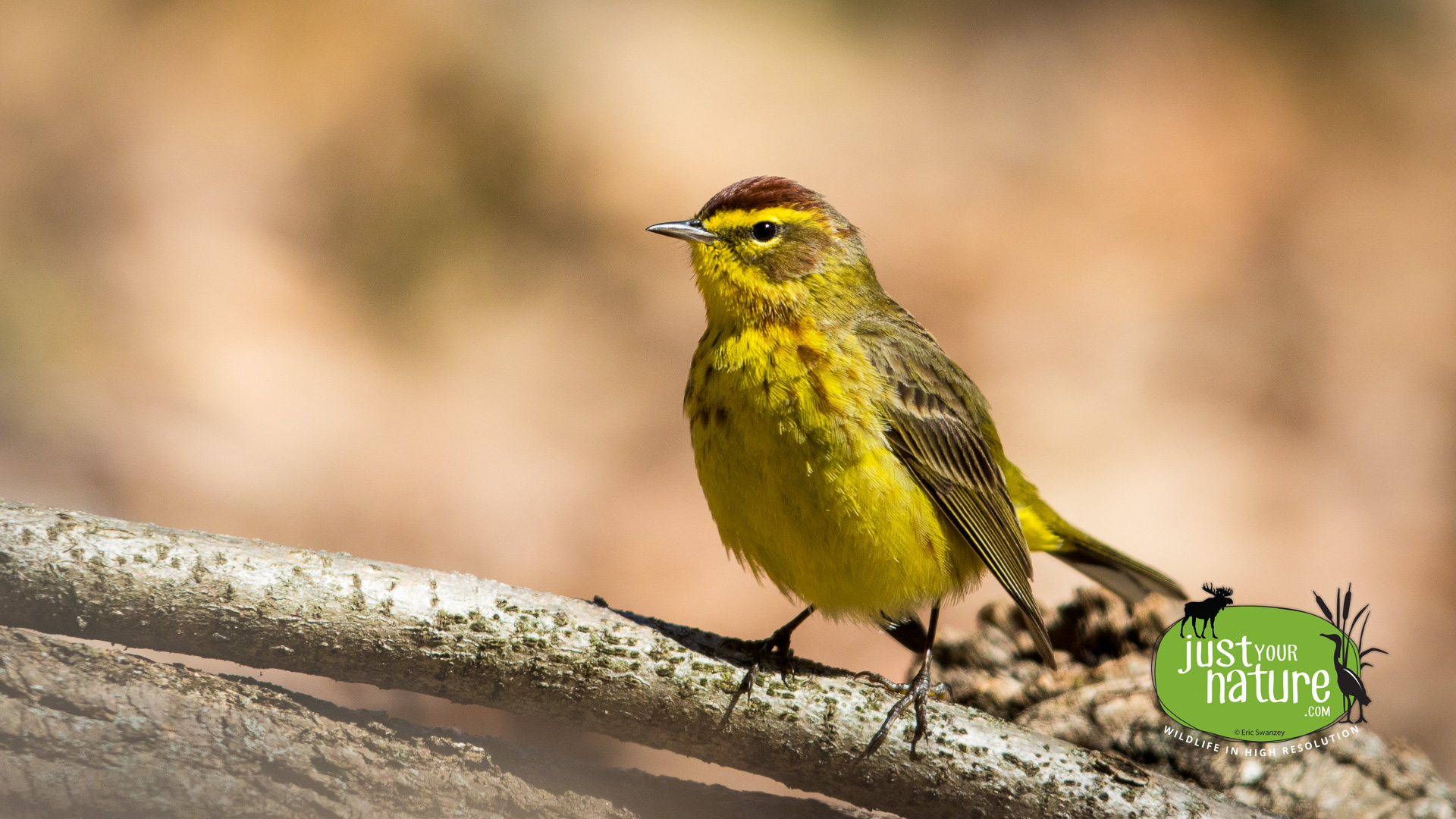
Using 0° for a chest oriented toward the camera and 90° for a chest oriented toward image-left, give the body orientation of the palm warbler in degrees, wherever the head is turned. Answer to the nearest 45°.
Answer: approximately 45°
